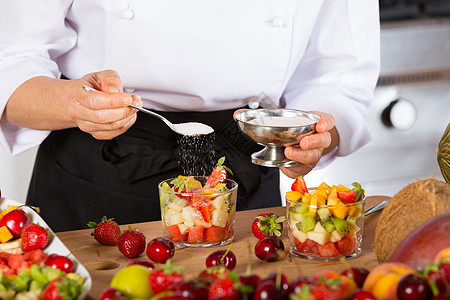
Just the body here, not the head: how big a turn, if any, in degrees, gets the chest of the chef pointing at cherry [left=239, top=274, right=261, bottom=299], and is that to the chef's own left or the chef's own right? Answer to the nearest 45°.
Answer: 0° — they already face it

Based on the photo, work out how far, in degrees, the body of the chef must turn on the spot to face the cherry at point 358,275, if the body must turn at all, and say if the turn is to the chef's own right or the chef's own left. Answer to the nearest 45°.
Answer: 0° — they already face it

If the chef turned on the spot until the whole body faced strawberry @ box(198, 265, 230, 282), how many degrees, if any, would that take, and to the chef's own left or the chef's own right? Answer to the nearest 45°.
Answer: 0° — they already face it

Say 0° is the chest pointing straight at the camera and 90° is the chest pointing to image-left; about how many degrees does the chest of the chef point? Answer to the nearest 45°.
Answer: approximately 0°

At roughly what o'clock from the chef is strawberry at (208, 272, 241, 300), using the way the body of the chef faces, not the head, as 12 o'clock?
The strawberry is roughly at 12 o'clock from the chef.

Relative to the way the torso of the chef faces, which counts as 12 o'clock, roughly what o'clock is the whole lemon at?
The whole lemon is roughly at 12 o'clock from the chef.
